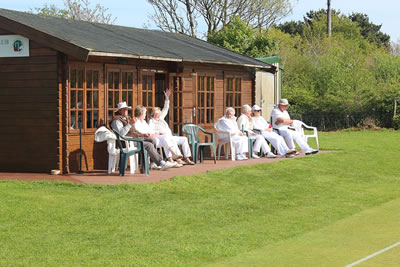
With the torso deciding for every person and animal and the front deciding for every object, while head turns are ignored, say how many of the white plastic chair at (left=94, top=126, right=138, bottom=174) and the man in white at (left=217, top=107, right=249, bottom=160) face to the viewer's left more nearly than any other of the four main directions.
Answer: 0

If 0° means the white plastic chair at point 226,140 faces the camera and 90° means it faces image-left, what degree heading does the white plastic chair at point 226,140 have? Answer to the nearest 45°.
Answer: approximately 315°

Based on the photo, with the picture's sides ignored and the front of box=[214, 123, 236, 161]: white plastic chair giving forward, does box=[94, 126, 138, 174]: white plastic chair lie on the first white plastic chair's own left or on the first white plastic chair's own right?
on the first white plastic chair's own right

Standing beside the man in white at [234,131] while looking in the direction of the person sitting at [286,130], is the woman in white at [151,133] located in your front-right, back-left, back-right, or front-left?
back-right

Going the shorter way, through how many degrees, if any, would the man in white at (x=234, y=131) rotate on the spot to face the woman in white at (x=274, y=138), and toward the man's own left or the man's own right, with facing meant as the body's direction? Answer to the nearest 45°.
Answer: approximately 90° to the man's own left

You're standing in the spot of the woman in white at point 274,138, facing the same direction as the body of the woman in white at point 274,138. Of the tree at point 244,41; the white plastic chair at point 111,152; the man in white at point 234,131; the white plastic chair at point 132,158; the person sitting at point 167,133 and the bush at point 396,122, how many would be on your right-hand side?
4

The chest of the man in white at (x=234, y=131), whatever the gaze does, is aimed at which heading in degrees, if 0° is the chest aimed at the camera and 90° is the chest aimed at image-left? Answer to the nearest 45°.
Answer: approximately 315°

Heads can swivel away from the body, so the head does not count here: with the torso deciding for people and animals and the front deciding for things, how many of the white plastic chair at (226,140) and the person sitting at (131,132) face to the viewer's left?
0

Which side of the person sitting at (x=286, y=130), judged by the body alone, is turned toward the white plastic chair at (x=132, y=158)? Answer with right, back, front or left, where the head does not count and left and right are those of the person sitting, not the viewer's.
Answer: right
